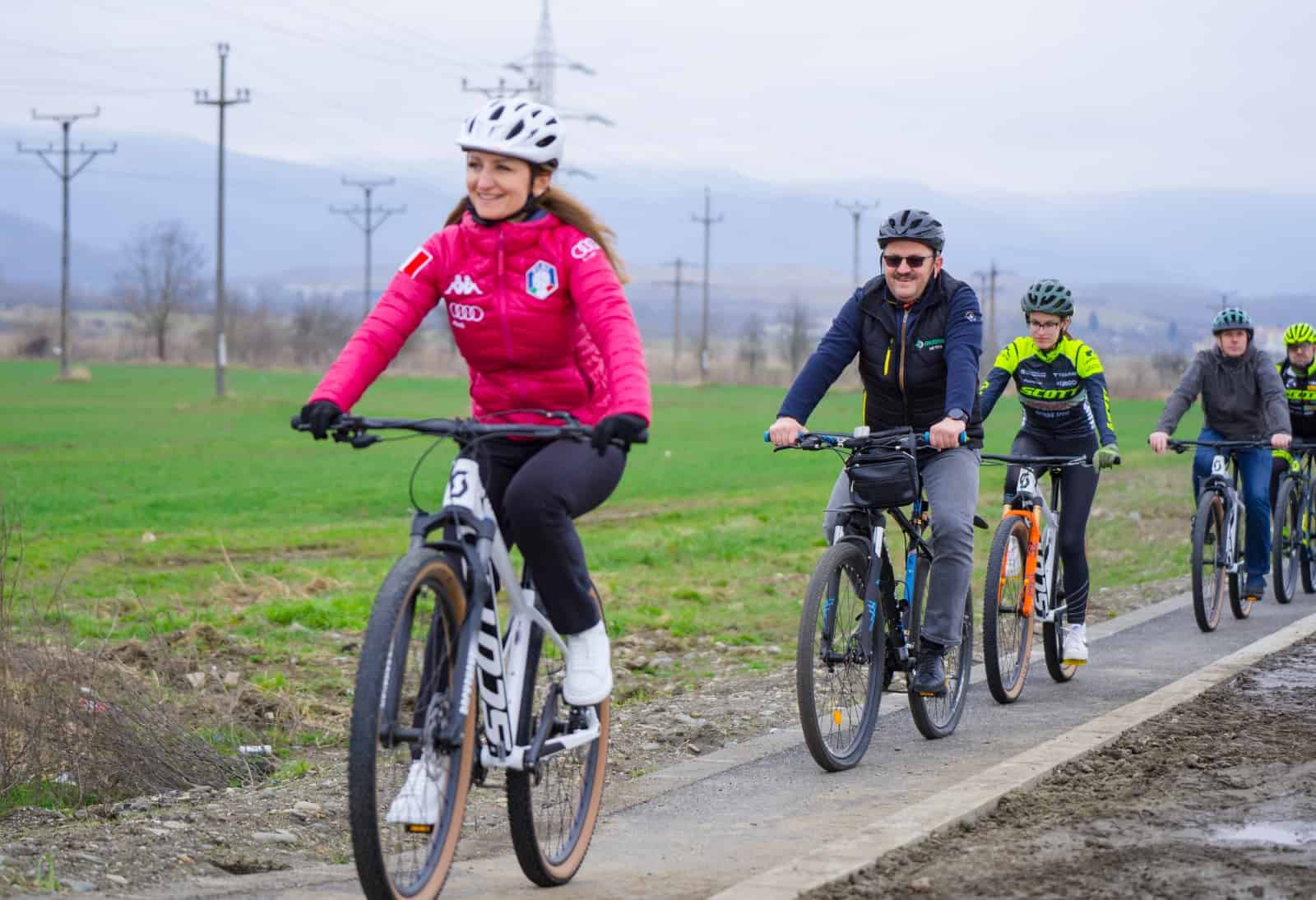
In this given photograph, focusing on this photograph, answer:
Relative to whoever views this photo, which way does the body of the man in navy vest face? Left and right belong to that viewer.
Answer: facing the viewer and to the left of the viewer

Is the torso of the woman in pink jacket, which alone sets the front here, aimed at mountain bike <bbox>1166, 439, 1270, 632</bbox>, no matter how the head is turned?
no

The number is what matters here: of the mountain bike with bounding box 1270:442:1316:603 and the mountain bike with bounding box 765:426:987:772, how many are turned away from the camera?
0

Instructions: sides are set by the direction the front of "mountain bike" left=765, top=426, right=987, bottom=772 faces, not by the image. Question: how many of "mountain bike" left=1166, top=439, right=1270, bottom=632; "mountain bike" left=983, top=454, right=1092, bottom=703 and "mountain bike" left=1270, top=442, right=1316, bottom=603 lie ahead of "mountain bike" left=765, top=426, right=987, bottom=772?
0

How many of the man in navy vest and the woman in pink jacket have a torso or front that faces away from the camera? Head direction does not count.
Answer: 0

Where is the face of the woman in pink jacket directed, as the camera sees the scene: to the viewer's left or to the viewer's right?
to the viewer's left

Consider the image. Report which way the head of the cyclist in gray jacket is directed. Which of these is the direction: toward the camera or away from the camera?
toward the camera

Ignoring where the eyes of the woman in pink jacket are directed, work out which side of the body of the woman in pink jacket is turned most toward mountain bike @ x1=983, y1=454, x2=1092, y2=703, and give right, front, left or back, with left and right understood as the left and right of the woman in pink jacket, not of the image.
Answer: back

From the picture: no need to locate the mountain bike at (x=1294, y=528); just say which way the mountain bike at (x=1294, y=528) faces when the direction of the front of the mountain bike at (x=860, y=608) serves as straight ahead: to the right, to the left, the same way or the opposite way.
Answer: the same way

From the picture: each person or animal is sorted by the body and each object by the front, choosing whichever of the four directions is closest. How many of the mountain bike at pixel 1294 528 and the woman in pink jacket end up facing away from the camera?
0

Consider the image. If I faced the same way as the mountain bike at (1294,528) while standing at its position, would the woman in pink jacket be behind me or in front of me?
in front

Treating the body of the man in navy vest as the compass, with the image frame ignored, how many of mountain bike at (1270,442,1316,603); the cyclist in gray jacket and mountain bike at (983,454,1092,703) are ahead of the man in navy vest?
0

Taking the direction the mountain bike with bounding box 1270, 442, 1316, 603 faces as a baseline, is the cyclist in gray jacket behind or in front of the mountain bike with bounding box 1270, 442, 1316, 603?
in front

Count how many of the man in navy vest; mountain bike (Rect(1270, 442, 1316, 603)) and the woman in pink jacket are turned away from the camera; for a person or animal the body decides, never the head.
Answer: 0

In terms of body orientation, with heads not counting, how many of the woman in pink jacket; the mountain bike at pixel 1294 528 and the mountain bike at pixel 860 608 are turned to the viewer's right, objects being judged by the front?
0

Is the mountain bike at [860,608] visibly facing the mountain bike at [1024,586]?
no

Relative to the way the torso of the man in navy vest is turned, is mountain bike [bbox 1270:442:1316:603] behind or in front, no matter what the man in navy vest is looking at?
behind

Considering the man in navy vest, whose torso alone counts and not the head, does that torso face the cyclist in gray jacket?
no

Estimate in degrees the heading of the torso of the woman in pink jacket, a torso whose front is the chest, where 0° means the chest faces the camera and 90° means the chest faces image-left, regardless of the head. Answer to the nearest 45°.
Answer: approximately 45°

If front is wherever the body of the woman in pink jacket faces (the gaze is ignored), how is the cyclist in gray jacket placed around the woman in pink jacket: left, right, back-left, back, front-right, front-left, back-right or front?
back
